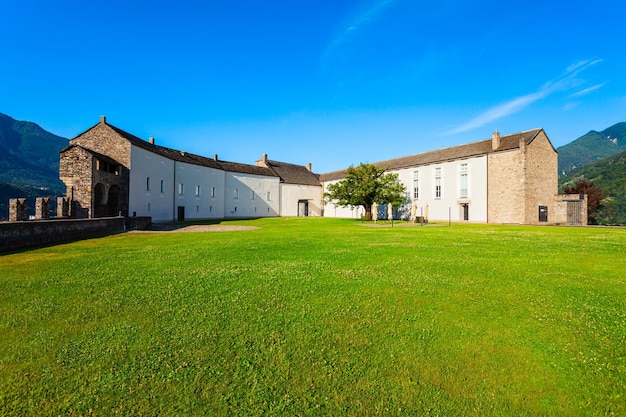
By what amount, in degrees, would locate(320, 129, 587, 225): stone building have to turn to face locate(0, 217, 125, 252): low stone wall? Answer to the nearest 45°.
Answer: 0° — it already faces it

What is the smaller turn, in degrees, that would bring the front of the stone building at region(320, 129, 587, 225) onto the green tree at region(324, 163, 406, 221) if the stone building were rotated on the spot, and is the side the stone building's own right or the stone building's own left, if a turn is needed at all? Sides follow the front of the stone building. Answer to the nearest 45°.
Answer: approximately 45° to the stone building's own right

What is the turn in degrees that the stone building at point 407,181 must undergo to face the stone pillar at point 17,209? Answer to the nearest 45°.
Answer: approximately 45° to its right

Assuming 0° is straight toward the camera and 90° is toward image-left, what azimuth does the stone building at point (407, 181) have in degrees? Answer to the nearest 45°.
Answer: approximately 0°
